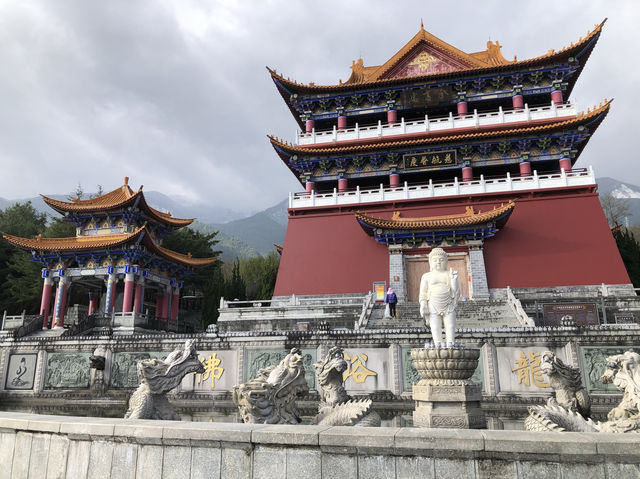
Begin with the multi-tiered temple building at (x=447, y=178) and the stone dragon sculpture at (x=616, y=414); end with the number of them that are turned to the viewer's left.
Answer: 1

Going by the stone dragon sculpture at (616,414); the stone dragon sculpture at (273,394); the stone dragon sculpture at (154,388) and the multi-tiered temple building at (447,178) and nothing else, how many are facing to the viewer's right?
2

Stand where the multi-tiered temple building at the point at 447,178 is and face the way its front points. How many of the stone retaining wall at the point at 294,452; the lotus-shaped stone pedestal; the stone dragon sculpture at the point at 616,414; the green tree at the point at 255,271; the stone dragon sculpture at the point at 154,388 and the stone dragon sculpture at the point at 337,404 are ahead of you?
5

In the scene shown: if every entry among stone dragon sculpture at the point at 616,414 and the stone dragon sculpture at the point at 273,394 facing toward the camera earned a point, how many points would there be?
0

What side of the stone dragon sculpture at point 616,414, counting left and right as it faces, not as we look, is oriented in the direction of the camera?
left

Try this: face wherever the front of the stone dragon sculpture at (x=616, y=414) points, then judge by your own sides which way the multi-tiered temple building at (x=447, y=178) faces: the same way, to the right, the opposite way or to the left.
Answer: to the left

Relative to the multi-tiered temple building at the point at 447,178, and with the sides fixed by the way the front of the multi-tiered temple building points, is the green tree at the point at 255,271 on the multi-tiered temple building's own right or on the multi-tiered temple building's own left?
on the multi-tiered temple building's own right

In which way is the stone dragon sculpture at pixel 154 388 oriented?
to the viewer's right

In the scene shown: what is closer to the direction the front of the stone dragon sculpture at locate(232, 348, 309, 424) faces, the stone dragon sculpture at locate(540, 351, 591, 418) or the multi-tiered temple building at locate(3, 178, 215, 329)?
the stone dragon sculpture

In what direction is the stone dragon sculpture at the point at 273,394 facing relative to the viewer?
to the viewer's right

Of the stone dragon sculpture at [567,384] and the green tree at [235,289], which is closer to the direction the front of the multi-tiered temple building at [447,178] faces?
the stone dragon sculpture

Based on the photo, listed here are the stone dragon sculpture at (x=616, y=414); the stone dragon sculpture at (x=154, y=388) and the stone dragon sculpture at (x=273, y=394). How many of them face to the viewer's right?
2

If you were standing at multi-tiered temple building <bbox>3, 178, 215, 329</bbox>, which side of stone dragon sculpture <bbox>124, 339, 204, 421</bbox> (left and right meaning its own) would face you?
left
